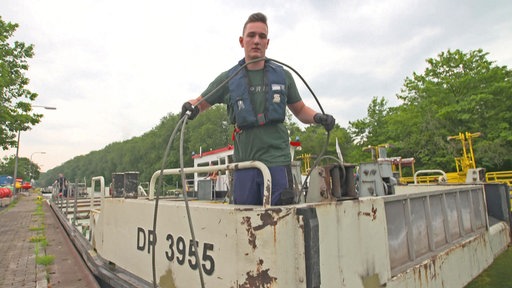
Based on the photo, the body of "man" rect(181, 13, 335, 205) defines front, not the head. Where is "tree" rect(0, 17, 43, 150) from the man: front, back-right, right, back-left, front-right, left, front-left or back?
back-right

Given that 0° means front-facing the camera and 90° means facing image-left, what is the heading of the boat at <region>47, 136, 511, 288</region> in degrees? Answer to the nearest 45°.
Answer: approximately 315°

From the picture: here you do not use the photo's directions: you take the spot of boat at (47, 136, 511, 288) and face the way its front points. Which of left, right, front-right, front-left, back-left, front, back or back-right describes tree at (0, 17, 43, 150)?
back
